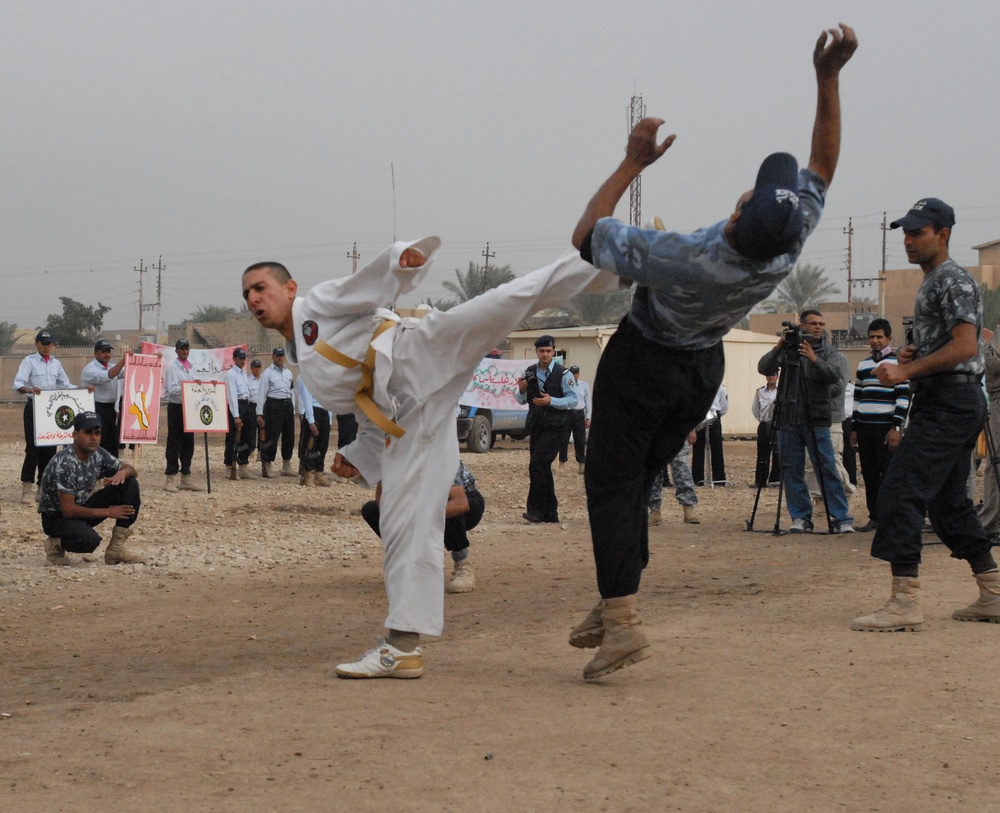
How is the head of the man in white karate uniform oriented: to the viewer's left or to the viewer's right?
to the viewer's left

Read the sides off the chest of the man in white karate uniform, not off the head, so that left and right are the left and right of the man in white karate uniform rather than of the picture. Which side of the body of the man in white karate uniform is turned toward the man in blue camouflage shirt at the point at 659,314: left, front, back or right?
left

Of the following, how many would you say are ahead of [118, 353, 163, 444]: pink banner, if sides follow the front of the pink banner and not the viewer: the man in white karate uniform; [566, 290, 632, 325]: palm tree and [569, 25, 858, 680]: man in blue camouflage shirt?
2

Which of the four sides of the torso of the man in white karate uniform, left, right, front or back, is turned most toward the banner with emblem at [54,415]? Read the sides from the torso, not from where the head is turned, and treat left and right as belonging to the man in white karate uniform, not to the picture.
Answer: right

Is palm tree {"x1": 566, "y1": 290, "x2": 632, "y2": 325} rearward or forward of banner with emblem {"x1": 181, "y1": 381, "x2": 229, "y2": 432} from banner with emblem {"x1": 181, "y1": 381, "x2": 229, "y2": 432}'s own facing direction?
rearward

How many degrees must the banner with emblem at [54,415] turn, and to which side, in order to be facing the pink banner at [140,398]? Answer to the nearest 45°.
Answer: approximately 135° to its left

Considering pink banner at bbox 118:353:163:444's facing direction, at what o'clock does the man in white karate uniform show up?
The man in white karate uniform is roughly at 12 o'clock from the pink banner.

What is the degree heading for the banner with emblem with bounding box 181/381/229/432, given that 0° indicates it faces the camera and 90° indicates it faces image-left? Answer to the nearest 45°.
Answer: approximately 0°

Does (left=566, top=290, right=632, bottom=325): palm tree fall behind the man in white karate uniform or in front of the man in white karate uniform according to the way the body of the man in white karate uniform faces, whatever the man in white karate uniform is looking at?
behind

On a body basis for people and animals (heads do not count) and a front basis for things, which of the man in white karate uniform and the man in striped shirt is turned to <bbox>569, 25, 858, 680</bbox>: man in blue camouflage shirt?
the man in striped shirt
